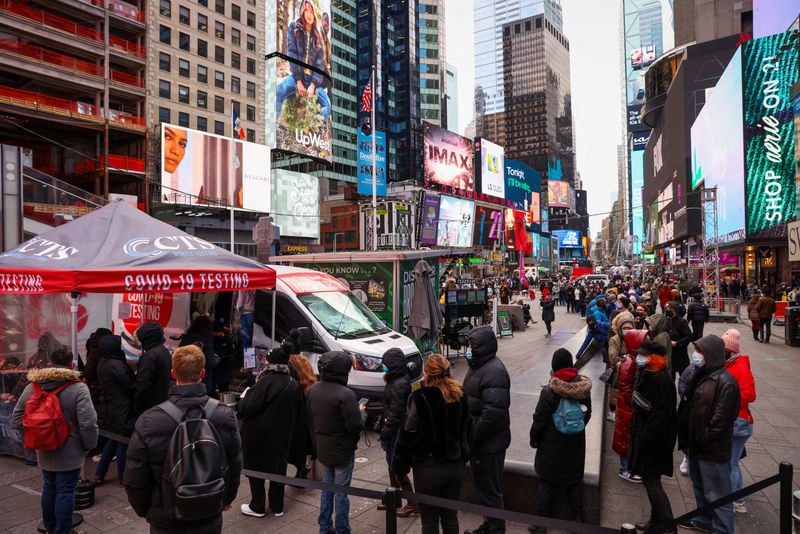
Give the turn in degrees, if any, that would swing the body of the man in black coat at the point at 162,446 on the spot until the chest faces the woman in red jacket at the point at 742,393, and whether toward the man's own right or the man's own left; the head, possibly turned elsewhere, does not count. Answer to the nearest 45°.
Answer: approximately 90° to the man's own right

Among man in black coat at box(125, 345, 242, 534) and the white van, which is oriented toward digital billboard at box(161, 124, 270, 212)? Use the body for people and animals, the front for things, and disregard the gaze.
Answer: the man in black coat

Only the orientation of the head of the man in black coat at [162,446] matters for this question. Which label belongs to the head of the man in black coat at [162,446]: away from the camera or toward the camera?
away from the camera

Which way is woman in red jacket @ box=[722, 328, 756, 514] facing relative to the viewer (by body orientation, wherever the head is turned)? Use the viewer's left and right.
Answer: facing to the left of the viewer

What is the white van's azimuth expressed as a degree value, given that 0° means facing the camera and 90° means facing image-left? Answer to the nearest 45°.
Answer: approximately 315°

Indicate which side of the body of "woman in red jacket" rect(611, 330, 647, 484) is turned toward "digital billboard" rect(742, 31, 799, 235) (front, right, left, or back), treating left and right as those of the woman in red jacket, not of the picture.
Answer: left

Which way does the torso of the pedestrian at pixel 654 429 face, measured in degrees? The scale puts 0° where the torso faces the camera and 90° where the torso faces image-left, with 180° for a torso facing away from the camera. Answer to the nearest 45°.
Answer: approximately 90°

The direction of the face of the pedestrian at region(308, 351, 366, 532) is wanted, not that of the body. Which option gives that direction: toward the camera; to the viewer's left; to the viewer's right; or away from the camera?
away from the camera
